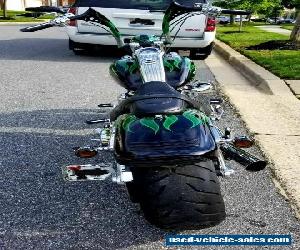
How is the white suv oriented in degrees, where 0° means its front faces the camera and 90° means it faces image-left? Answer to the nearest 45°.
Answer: approximately 180°

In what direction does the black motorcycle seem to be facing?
away from the camera

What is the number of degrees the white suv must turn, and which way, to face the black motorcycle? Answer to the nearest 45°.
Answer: approximately 180°

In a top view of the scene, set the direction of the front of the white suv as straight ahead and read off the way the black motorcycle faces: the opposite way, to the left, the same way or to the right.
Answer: the same way

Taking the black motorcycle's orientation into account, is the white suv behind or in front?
in front

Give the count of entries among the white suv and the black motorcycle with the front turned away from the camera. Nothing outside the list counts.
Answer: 2
